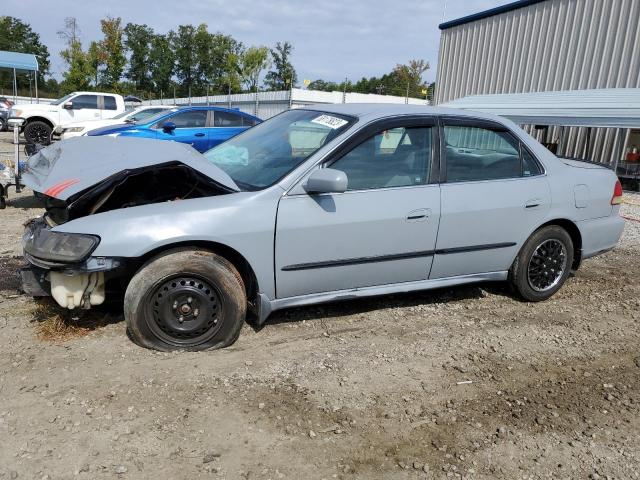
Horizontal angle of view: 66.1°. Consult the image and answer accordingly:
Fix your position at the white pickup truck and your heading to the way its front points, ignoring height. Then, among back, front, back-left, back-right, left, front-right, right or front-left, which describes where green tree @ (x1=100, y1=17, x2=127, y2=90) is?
right

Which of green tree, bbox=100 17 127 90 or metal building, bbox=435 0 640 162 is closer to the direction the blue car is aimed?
the green tree

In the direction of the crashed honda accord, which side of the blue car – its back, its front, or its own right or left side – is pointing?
left

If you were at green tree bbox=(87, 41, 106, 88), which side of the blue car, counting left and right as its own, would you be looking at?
right

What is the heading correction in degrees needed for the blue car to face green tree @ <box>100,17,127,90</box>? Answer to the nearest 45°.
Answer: approximately 90° to its right

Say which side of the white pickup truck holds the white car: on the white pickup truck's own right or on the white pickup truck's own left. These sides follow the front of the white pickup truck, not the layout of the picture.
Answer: on the white pickup truck's own left

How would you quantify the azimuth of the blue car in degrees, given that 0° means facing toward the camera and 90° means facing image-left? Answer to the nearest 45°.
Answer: approximately 90°

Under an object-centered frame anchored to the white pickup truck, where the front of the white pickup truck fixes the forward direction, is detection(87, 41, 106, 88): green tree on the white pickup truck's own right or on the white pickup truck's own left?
on the white pickup truck's own right

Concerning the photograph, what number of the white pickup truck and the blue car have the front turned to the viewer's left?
2

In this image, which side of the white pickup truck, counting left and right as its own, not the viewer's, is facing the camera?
left

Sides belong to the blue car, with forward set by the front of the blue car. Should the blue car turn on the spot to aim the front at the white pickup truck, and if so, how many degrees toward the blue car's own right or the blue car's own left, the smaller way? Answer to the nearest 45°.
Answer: approximately 45° to the blue car's own right
